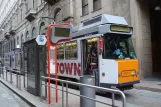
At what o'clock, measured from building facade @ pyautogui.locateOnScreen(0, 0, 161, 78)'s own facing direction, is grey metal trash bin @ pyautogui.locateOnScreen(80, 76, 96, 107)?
The grey metal trash bin is roughly at 11 o'clock from the building facade.

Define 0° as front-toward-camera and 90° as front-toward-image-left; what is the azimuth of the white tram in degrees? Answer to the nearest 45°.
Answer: approximately 315°

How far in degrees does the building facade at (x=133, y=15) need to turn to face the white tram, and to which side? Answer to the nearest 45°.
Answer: approximately 45° to its left

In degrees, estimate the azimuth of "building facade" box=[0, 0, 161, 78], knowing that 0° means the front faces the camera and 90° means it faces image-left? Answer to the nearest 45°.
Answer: approximately 45°

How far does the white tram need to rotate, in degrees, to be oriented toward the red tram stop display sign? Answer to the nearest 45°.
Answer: approximately 90° to its right

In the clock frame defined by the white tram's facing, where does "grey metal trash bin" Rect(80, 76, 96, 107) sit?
The grey metal trash bin is roughly at 2 o'clock from the white tram.
